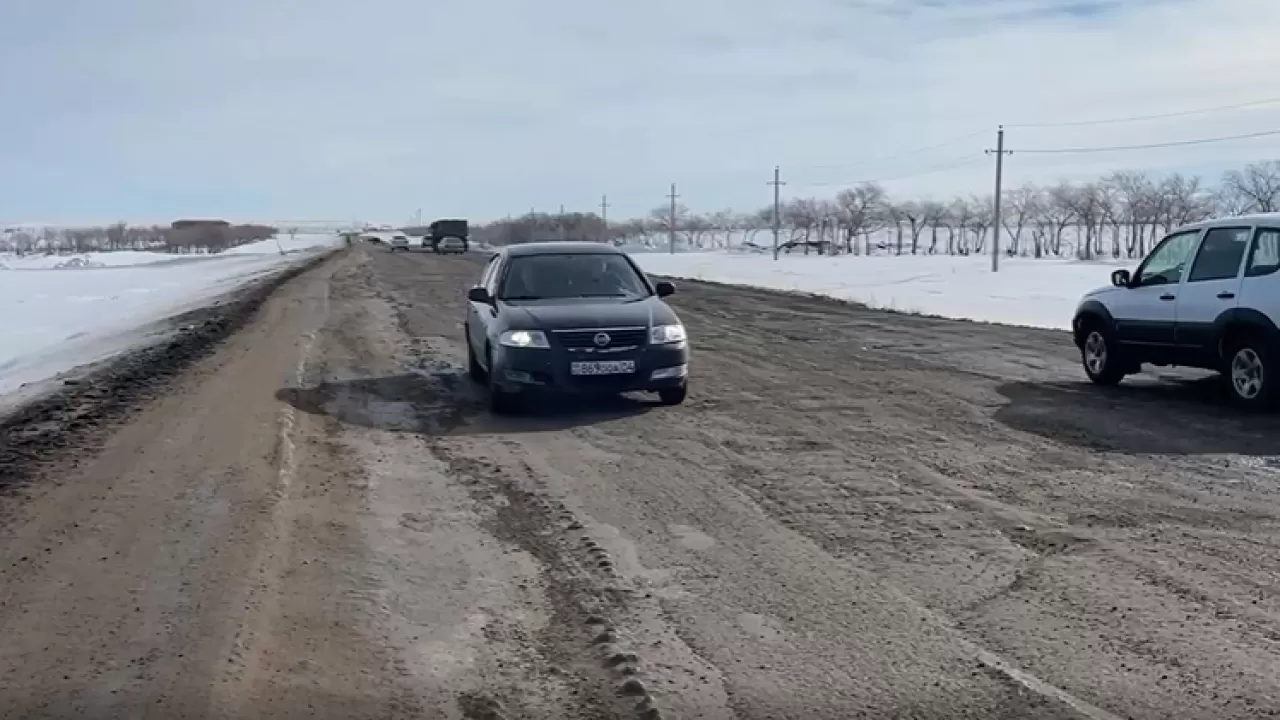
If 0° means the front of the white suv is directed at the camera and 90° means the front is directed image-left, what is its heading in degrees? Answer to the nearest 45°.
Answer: approximately 135°

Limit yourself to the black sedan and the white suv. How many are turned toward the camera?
1

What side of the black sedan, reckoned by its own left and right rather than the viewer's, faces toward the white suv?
left

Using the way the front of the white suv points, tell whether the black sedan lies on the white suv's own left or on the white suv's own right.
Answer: on the white suv's own left
